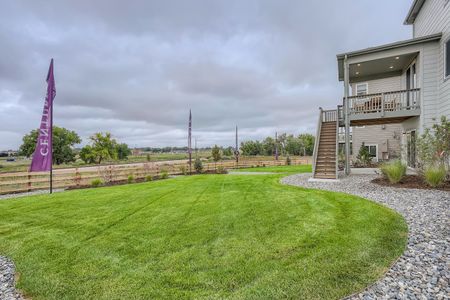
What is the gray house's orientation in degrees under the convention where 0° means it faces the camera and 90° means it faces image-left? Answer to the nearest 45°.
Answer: approximately 270°

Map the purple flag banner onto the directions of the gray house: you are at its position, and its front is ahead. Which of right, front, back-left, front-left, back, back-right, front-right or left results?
back-right
